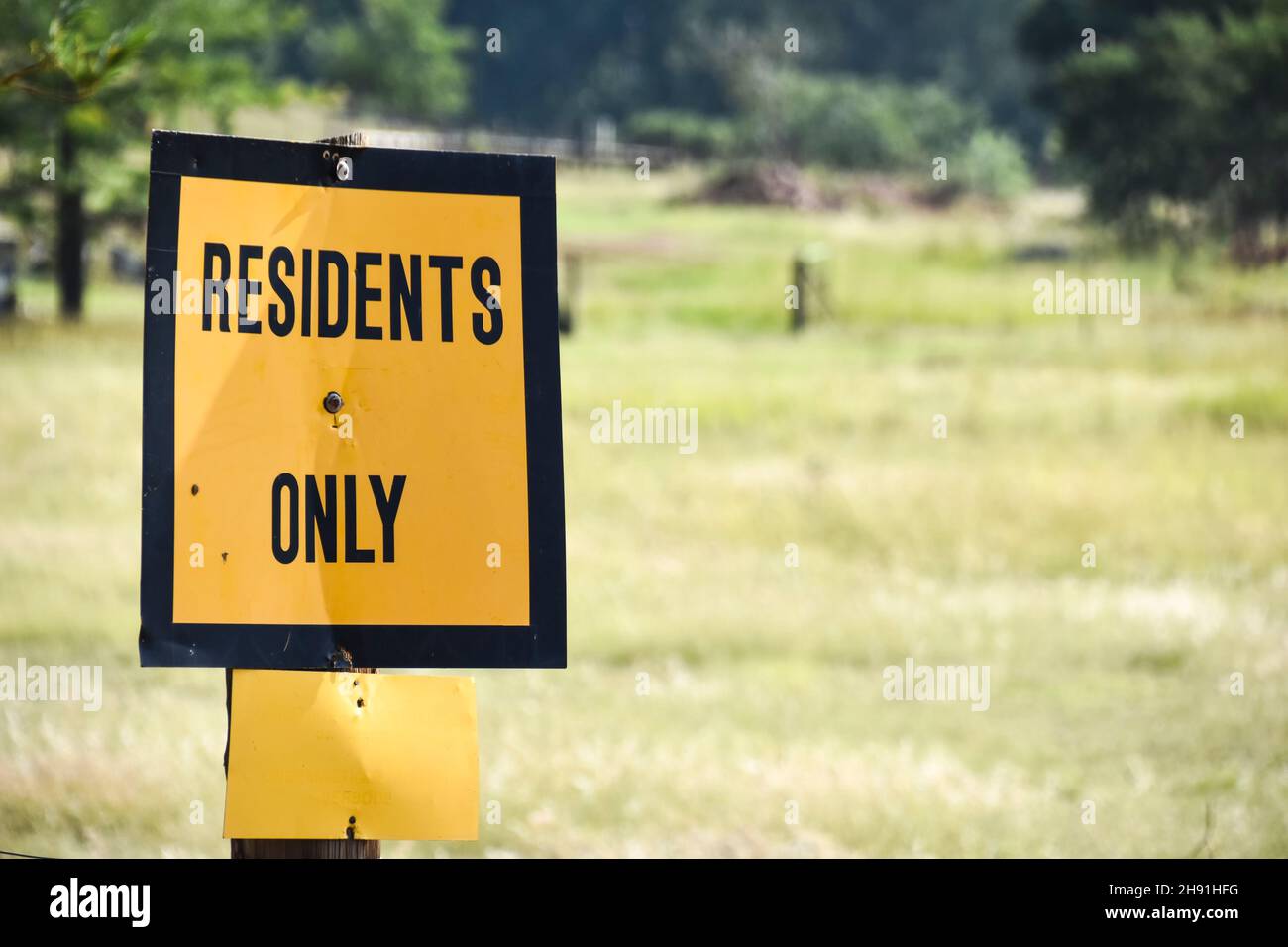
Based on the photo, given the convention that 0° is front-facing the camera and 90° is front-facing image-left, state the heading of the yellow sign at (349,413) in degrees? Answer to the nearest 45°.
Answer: approximately 0°

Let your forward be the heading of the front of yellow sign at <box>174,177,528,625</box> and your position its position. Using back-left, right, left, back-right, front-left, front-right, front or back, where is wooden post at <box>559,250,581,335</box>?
back

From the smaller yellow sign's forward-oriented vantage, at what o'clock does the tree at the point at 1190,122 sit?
The tree is roughly at 7 o'clock from the smaller yellow sign.

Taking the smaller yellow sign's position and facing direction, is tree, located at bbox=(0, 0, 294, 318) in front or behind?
behind

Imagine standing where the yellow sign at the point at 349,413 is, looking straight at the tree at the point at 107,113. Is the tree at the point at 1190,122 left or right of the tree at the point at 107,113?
right

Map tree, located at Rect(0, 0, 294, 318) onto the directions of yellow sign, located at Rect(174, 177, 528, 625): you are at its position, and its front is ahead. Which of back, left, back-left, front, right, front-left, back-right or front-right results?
back

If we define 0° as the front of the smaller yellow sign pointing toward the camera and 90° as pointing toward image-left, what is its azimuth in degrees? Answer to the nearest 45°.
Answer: approximately 0°

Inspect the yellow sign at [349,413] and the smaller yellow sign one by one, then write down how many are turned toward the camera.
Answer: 2
